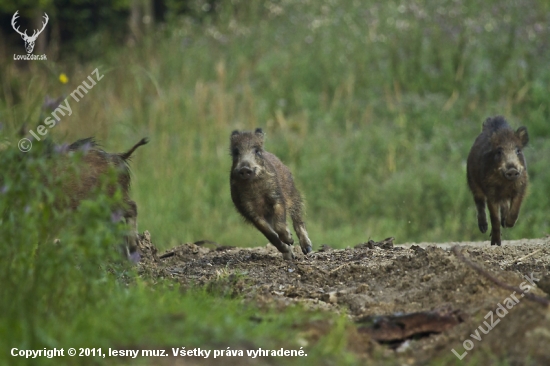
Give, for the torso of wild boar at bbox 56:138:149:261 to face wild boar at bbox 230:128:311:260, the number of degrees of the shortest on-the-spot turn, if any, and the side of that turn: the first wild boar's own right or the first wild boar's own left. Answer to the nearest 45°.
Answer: approximately 180°

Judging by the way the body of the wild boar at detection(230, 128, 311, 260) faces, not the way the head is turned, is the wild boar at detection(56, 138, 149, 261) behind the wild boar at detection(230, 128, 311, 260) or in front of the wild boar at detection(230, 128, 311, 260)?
in front

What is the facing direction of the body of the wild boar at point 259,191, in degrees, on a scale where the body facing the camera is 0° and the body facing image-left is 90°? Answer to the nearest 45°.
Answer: approximately 45°

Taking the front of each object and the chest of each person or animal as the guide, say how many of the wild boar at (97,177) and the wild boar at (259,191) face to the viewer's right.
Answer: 0

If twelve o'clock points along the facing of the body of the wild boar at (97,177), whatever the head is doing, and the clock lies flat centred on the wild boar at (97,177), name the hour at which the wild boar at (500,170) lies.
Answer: the wild boar at (500,170) is roughly at 6 o'clock from the wild boar at (97,177).

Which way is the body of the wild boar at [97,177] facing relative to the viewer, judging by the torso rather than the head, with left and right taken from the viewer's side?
facing to the left of the viewer

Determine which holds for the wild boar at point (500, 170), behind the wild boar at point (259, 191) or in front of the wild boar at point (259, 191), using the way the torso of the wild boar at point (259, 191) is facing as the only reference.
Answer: behind
